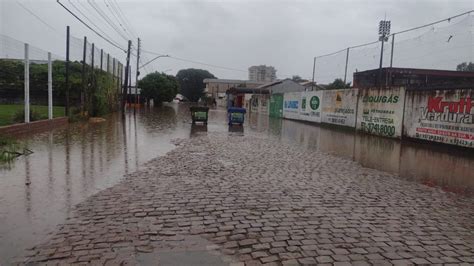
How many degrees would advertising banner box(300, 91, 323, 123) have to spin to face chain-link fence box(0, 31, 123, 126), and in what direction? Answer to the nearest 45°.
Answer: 0° — it already faces it

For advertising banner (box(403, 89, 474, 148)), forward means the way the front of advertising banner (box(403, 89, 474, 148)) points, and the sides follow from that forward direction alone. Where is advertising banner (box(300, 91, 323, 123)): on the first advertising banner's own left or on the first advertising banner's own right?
on the first advertising banner's own right

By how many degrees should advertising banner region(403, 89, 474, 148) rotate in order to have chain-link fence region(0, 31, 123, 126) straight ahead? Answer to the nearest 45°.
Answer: approximately 45° to its right

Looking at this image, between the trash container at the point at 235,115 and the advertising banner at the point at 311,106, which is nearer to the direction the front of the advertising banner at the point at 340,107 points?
the trash container

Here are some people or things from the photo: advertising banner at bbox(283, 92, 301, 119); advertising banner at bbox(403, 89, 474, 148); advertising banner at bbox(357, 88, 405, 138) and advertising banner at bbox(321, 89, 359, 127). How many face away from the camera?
0

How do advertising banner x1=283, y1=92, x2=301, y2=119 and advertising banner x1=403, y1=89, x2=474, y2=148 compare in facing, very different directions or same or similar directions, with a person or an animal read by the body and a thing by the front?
same or similar directions

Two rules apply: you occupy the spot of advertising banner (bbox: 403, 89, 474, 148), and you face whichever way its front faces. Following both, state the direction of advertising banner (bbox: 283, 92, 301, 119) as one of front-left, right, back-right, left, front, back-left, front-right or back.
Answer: right

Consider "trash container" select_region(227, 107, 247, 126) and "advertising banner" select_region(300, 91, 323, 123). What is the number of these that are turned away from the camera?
0

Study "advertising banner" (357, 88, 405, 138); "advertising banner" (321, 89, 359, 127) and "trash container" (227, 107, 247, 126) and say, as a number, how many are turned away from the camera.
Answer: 0

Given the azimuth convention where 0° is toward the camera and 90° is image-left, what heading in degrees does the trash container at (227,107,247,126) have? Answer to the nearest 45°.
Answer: approximately 0°

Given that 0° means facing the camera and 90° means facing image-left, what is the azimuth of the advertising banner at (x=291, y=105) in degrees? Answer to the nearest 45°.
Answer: approximately 45°

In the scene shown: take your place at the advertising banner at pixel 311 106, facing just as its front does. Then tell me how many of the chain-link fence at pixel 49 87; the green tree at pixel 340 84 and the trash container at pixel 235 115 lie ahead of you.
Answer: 2

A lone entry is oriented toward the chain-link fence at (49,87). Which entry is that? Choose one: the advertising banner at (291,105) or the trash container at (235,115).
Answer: the advertising banner

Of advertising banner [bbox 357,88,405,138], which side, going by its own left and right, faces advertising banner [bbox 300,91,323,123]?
right

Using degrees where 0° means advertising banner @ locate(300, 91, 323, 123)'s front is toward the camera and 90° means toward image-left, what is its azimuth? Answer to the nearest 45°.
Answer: approximately 45°
